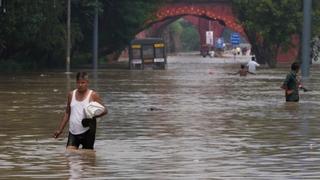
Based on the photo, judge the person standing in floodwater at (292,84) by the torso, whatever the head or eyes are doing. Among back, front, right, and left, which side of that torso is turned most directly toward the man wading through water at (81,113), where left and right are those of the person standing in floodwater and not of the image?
right
